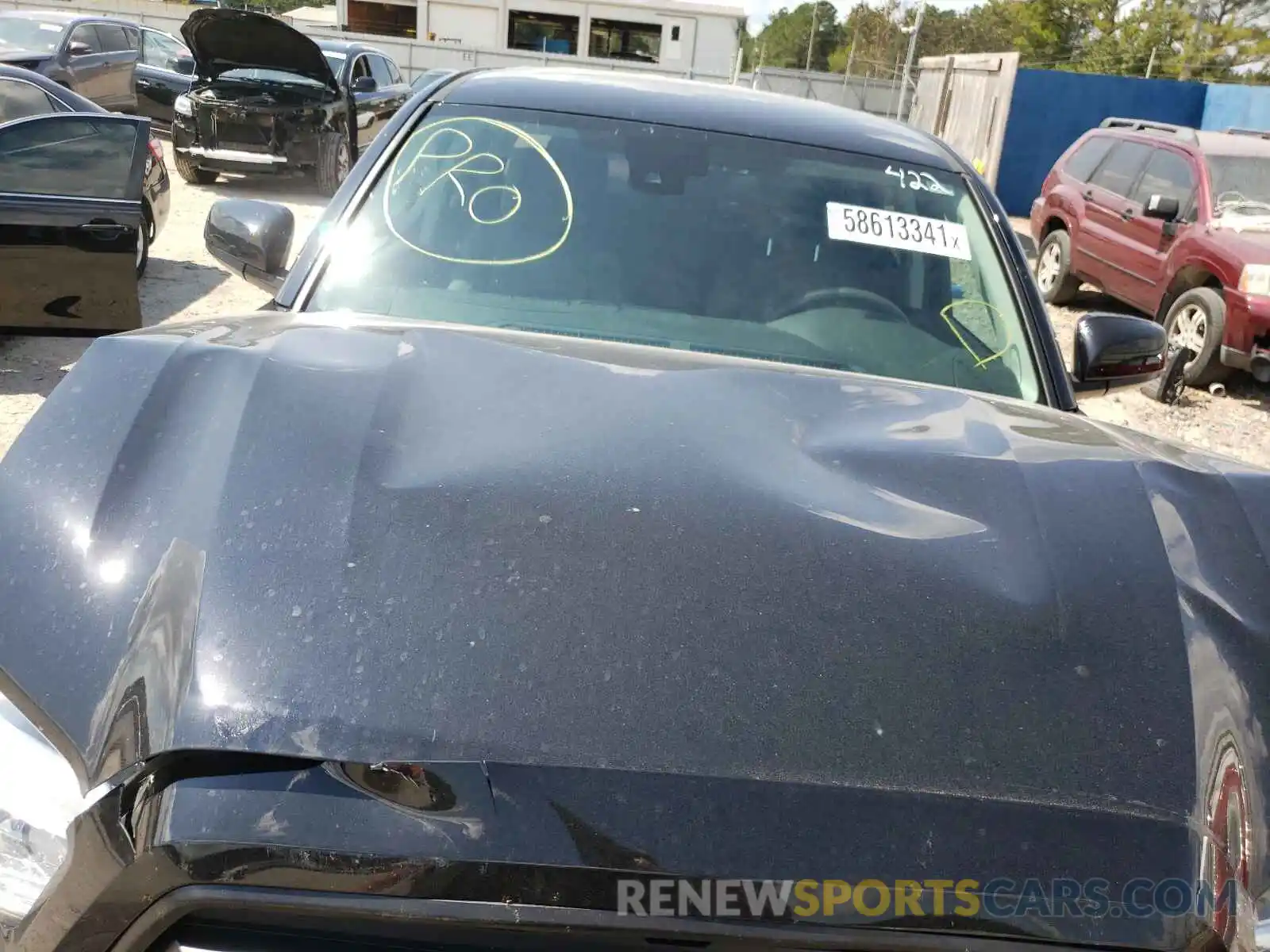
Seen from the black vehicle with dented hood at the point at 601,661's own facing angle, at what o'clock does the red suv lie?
The red suv is roughly at 7 o'clock from the black vehicle with dented hood.

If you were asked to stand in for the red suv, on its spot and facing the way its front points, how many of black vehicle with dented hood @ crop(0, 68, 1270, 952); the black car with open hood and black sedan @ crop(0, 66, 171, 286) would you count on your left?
0

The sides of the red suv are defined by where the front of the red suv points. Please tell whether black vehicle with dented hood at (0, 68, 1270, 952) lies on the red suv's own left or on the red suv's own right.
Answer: on the red suv's own right

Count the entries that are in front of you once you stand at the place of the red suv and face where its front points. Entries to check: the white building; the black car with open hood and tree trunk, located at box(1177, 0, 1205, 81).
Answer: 0

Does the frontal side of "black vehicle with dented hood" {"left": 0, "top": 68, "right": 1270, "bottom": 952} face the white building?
no

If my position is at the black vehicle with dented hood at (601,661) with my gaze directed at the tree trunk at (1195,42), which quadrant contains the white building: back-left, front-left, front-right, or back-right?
front-left

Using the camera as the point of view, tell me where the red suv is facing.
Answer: facing the viewer and to the right of the viewer

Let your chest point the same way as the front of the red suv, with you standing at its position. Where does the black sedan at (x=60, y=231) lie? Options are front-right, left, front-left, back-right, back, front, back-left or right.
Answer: right

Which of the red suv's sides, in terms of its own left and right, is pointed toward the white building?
back

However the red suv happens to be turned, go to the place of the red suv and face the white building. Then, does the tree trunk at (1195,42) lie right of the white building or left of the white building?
right

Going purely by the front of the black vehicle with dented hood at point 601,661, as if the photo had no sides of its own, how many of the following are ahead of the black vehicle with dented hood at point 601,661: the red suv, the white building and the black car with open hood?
0

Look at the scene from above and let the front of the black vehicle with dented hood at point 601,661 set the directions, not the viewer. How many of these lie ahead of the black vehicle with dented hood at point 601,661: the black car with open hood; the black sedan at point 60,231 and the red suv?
0

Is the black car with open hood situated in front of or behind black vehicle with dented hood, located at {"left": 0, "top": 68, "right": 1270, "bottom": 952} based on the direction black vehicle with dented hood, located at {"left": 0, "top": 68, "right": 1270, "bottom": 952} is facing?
behind

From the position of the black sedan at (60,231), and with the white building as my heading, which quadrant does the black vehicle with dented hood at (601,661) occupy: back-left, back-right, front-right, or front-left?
back-right

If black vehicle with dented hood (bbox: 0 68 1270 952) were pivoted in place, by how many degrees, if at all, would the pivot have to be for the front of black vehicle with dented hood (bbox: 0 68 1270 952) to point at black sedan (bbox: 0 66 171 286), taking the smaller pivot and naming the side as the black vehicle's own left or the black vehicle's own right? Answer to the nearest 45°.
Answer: approximately 135° to the black vehicle's own right

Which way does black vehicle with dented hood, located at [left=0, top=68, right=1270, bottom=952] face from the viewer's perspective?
toward the camera

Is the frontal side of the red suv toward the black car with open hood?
no
